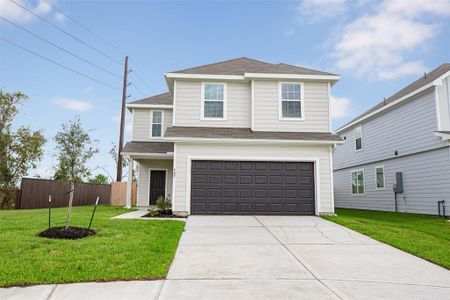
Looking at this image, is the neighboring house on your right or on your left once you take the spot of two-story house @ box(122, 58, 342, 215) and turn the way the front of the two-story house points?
on your left

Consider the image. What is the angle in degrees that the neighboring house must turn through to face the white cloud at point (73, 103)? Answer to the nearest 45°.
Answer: approximately 135° to its right

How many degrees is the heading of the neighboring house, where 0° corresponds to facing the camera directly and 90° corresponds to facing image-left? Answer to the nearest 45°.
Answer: approximately 315°

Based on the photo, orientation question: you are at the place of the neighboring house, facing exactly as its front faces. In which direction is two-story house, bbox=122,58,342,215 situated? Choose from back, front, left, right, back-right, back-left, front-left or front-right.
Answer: right

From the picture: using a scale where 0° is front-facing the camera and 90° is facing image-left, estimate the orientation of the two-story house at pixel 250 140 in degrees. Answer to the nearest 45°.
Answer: approximately 0°

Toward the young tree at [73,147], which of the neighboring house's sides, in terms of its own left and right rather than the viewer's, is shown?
right
